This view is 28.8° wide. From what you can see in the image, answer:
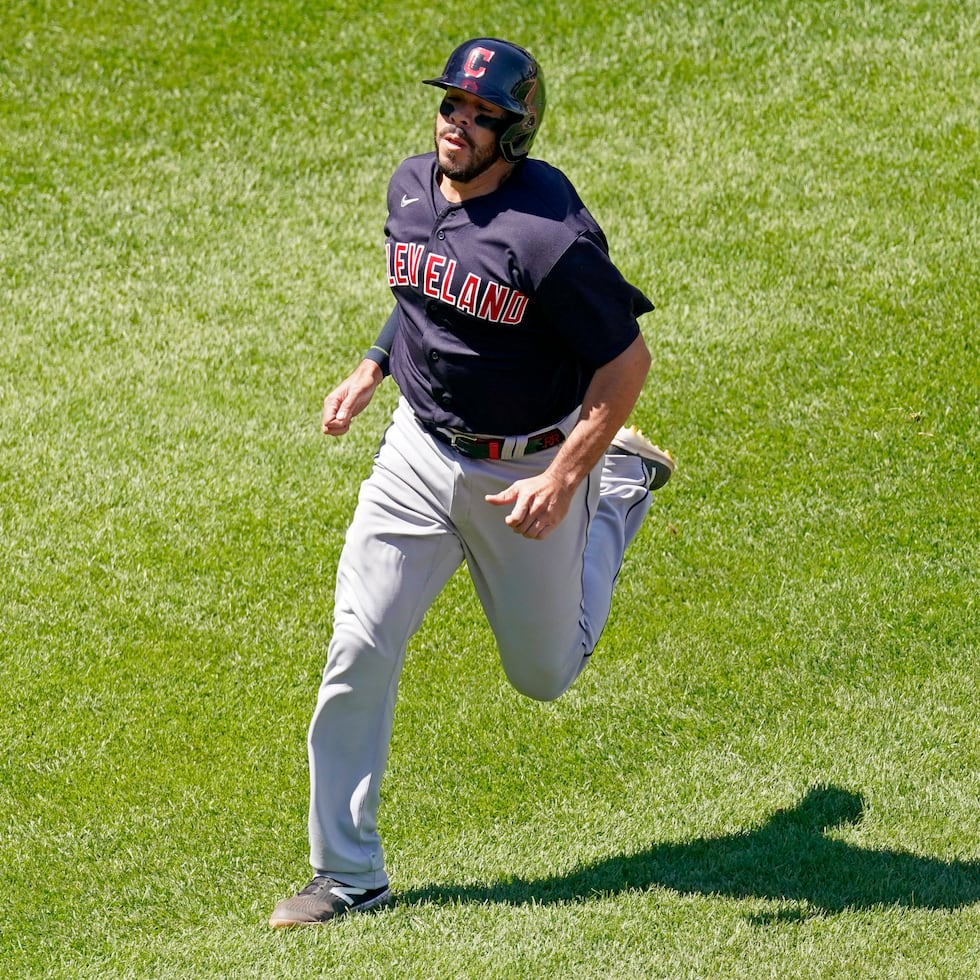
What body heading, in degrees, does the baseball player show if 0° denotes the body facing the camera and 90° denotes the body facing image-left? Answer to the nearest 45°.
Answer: approximately 45°
